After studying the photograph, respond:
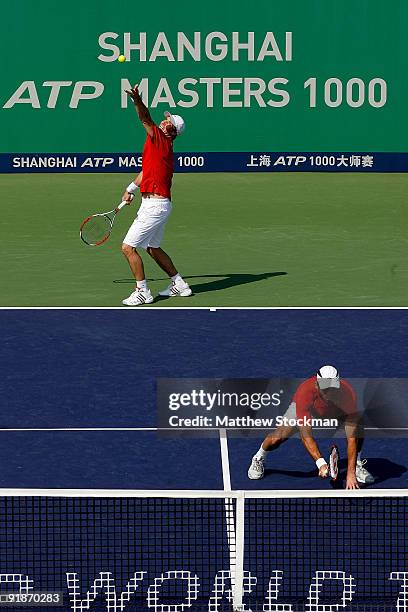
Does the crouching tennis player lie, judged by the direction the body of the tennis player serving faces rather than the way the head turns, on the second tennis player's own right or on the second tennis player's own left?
on the second tennis player's own left

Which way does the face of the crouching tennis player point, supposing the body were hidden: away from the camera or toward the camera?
toward the camera

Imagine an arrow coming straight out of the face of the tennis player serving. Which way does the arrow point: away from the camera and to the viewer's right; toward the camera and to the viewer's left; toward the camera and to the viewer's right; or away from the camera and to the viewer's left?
toward the camera and to the viewer's left

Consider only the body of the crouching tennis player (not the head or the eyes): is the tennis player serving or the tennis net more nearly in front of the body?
the tennis net

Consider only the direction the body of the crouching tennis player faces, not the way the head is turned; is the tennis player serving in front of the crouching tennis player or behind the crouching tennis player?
behind

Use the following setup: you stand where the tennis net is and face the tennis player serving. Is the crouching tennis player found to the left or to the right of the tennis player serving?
right

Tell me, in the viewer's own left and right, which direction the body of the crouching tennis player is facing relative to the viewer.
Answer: facing the viewer

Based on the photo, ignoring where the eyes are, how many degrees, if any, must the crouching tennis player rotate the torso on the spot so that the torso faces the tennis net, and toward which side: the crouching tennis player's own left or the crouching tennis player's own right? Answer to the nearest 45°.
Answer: approximately 45° to the crouching tennis player's own right
